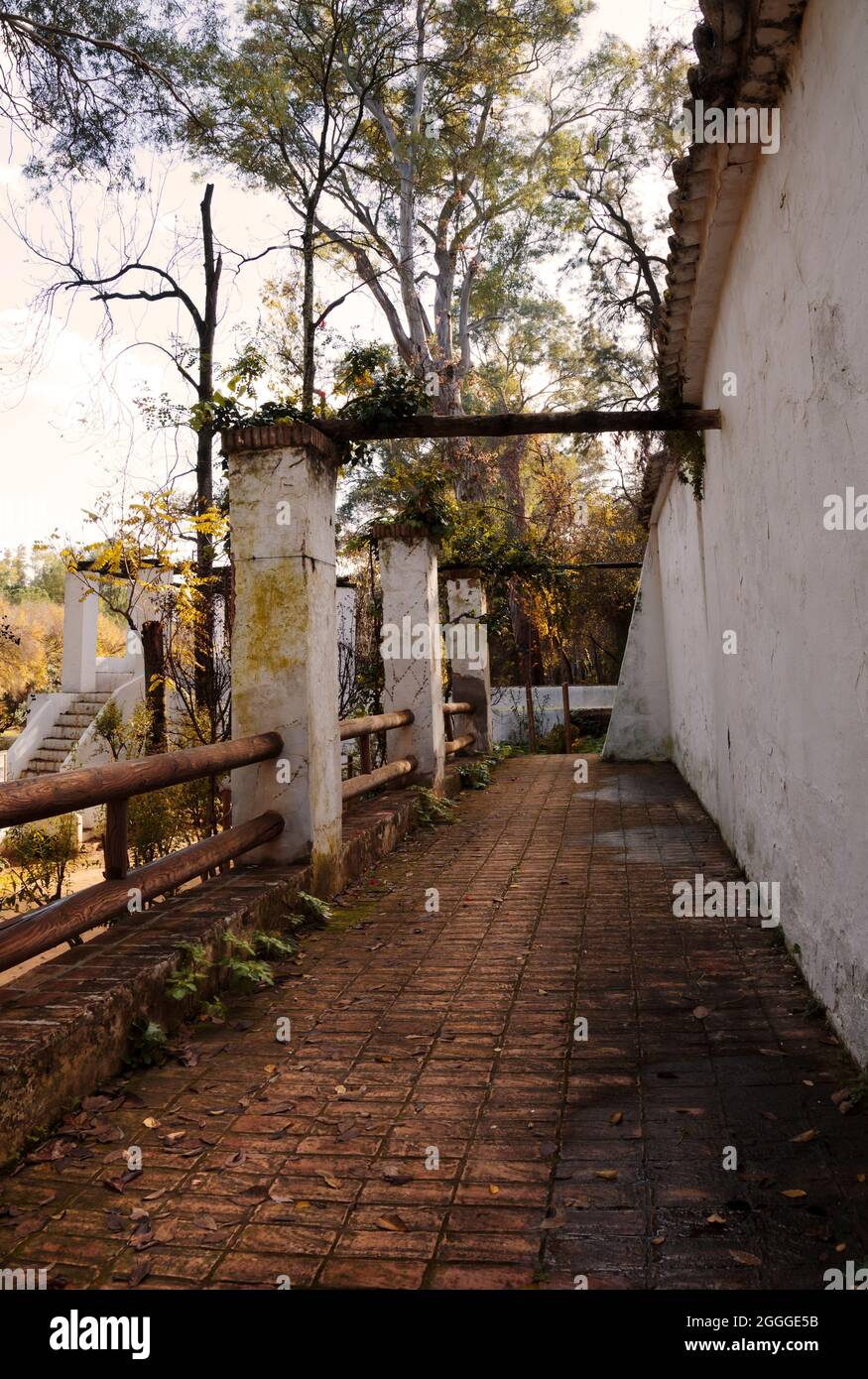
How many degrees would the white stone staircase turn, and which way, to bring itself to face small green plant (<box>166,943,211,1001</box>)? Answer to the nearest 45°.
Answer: approximately 45° to its left

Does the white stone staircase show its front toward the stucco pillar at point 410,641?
no

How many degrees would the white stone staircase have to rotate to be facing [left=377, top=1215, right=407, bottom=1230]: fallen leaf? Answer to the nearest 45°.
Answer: approximately 45° to its left

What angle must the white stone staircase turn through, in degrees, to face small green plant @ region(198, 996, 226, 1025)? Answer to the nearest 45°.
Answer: approximately 45° to its left

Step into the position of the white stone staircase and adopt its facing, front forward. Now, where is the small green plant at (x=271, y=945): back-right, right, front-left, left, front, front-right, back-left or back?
front-left

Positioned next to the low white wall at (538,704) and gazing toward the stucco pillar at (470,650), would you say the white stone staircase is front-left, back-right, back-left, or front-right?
front-right

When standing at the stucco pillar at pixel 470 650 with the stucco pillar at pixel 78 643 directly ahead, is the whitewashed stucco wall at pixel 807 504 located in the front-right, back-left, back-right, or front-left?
back-left

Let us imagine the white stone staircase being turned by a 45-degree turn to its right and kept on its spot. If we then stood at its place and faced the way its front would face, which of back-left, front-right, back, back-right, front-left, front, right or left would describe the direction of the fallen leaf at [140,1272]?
left

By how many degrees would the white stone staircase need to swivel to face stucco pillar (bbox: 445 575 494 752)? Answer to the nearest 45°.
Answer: approximately 90° to its left

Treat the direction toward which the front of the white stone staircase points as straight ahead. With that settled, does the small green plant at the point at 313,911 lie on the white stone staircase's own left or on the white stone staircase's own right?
on the white stone staircase's own left

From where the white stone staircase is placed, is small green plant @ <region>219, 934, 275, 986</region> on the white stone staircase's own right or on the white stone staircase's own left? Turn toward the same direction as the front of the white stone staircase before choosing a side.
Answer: on the white stone staircase's own left
